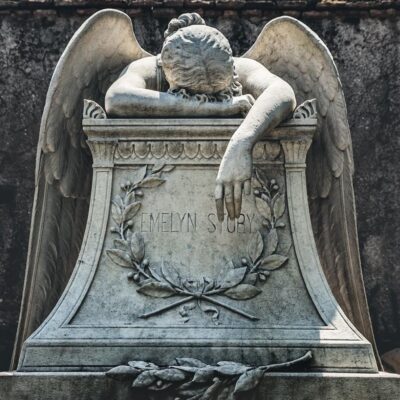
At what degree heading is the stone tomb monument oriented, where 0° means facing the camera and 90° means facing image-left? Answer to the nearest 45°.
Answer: approximately 0°
